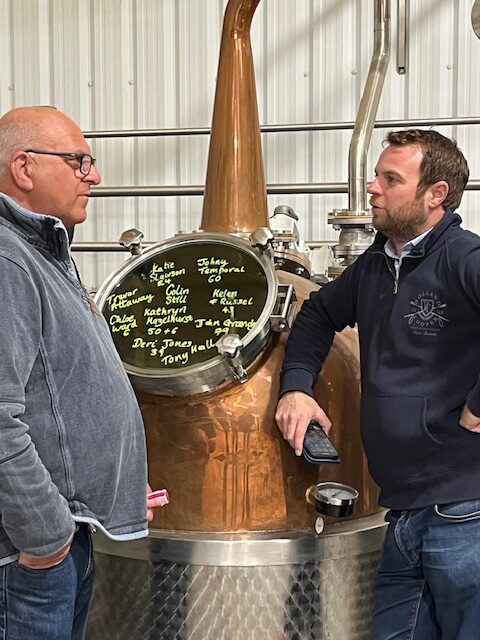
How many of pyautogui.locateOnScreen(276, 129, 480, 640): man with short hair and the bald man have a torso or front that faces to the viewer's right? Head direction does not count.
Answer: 1

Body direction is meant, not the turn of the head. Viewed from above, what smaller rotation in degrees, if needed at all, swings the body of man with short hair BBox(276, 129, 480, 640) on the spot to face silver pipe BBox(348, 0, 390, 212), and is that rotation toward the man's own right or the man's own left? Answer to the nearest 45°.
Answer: approximately 135° to the man's own right

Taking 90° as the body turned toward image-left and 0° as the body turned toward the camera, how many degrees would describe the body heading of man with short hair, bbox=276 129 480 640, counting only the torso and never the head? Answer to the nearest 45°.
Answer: approximately 45°

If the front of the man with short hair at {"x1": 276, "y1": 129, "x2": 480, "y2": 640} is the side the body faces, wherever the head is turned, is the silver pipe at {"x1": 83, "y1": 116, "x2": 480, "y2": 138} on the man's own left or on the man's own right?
on the man's own right

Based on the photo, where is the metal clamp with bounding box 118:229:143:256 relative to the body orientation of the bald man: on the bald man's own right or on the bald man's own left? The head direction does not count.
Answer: on the bald man's own left

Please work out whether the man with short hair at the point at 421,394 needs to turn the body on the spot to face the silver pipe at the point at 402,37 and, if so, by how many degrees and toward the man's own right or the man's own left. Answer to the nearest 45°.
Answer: approximately 135° to the man's own right

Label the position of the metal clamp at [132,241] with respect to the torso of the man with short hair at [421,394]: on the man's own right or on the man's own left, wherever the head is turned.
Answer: on the man's own right

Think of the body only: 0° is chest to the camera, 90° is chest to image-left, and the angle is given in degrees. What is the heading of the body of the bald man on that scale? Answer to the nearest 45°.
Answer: approximately 270°

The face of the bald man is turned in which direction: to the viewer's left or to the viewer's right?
to the viewer's right

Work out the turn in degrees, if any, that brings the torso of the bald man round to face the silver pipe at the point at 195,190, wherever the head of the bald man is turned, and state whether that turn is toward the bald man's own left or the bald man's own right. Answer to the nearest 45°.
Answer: approximately 90° to the bald man's own left
